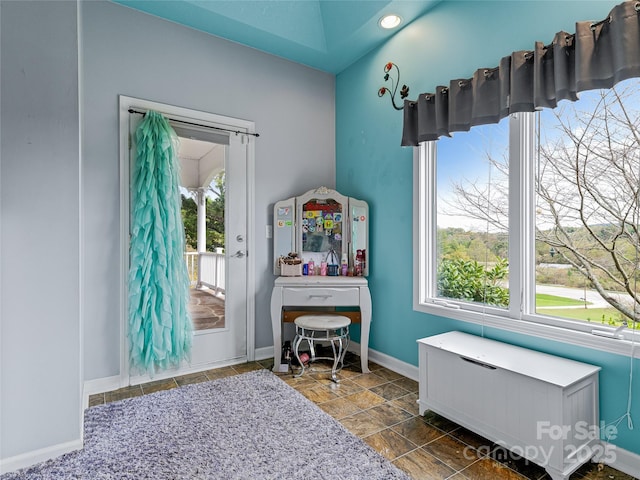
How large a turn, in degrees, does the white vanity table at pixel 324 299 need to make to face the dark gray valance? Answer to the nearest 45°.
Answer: approximately 45° to its left

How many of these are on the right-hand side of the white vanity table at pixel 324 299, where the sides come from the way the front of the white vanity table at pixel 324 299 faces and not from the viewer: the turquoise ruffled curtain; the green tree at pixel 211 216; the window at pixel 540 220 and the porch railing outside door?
3

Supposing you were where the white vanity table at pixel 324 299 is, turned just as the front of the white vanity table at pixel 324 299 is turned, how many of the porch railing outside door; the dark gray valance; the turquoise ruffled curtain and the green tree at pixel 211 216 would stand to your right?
3

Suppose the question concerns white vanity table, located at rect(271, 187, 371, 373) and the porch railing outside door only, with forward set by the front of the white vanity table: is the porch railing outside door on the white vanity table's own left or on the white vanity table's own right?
on the white vanity table's own right

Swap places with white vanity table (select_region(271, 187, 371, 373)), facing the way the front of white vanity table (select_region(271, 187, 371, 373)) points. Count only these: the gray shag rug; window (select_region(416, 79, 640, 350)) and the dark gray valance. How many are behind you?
0

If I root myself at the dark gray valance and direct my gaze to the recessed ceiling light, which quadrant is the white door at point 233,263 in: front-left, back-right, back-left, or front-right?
front-left

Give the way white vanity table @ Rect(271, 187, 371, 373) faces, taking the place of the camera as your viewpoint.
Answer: facing the viewer

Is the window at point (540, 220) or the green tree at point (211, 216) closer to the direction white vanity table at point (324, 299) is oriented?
the window

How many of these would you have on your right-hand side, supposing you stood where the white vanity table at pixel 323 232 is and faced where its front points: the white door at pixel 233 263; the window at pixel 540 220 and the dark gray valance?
1

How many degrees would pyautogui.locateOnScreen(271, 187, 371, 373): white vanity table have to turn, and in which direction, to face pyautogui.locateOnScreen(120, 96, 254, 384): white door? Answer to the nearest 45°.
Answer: approximately 90° to its right

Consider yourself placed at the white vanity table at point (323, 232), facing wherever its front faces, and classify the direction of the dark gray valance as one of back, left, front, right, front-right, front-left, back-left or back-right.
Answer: front-left

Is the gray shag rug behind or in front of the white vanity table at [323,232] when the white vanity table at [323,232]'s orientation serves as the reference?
in front

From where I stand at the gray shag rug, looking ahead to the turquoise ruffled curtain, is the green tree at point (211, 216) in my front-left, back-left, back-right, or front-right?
front-right

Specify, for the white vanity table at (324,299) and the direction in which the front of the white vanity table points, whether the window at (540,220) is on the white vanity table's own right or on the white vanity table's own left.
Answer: on the white vanity table's own left
